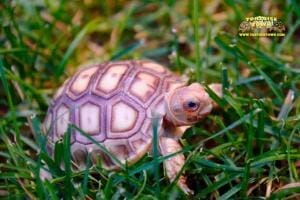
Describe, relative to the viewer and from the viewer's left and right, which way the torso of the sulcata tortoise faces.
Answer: facing to the right of the viewer
